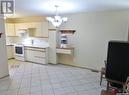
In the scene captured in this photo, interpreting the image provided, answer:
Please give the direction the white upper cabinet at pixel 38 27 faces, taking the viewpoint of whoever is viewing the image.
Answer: facing the viewer

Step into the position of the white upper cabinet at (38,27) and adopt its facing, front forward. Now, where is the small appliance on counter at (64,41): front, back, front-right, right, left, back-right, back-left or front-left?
front-left

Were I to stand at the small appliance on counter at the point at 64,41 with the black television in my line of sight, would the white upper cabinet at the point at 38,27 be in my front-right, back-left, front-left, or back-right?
back-right

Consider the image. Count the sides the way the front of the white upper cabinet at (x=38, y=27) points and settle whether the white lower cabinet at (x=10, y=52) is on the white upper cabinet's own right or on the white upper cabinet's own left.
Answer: on the white upper cabinet's own right

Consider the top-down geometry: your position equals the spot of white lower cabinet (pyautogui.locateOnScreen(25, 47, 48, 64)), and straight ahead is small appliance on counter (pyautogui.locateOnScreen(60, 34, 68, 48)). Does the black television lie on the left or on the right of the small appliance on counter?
right

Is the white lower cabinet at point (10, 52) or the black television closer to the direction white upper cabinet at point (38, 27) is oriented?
the black television

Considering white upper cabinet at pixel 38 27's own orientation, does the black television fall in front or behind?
in front
